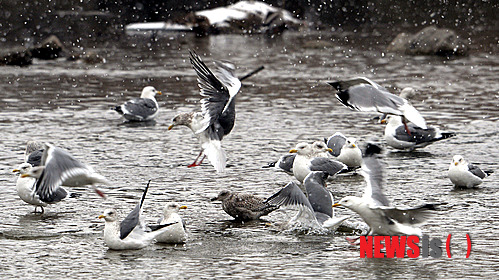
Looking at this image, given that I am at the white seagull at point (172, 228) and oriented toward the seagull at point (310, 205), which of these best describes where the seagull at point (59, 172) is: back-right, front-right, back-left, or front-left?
back-left

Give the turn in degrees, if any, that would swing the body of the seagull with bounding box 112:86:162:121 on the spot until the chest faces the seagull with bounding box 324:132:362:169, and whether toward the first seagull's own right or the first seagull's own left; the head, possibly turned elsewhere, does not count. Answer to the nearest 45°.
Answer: approximately 45° to the first seagull's own right

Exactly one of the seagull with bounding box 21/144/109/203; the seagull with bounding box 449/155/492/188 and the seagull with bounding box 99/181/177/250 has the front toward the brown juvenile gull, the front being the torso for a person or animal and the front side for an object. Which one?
the seagull with bounding box 449/155/492/188

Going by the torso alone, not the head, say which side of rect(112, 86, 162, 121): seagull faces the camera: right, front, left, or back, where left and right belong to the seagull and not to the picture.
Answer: right

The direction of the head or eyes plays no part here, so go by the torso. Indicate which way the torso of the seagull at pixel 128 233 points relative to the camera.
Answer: to the viewer's left

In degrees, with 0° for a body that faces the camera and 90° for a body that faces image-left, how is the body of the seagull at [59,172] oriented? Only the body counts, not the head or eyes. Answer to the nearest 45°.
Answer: approximately 90°

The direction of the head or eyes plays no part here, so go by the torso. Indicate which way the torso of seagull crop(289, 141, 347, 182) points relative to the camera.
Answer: to the viewer's left

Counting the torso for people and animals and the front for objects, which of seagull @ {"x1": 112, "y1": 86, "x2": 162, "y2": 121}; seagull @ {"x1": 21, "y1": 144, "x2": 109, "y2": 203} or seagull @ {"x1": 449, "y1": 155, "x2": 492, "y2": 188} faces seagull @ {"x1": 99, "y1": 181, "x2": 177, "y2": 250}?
seagull @ {"x1": 449, "y1": 155, "x2": 492, "y2": 188}

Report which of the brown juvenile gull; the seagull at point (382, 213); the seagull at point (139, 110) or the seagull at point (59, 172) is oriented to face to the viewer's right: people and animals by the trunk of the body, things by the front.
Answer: the seagull at point (139, 110)

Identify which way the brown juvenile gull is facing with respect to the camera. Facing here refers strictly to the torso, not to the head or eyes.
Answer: to the viewer's left

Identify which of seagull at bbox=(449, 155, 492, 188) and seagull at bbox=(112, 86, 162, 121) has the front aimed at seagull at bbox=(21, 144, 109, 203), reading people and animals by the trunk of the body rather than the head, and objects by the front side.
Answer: seagull at bbox=(449, 155, 492, 188)

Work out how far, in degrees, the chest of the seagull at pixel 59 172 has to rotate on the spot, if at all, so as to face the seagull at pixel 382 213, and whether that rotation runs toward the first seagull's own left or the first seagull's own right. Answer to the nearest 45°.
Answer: approximately 180°

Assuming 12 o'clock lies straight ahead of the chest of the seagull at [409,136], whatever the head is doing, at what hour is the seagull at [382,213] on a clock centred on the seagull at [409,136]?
the seagull at [382,213] is roughly at 9 o'clock from the seagull at [409,136].

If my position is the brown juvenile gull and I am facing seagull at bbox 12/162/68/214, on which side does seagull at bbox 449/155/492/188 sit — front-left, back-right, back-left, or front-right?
back-right

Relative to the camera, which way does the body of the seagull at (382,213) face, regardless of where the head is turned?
to the viewer's left
